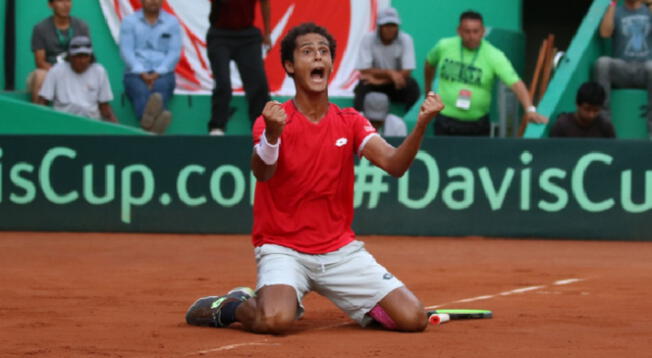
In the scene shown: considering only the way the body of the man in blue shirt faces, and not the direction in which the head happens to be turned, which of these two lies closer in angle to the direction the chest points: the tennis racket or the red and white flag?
the tennis racket

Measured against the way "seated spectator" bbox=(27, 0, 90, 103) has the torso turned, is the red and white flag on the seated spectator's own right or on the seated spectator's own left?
on the seated spectator's own left

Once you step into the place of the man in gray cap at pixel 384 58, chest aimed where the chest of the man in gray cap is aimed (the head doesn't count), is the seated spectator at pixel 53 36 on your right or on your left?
on your right

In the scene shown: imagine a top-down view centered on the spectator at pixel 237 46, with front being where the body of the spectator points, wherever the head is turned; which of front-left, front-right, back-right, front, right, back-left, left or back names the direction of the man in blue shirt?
back-right

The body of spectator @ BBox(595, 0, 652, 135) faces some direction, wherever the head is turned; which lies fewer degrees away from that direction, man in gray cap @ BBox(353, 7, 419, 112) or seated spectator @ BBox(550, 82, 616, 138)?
the seated spectator

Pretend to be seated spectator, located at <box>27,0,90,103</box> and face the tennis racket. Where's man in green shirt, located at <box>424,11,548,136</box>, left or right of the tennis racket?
left

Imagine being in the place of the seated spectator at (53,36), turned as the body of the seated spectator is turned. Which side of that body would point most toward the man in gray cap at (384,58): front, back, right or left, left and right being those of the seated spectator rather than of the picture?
left
